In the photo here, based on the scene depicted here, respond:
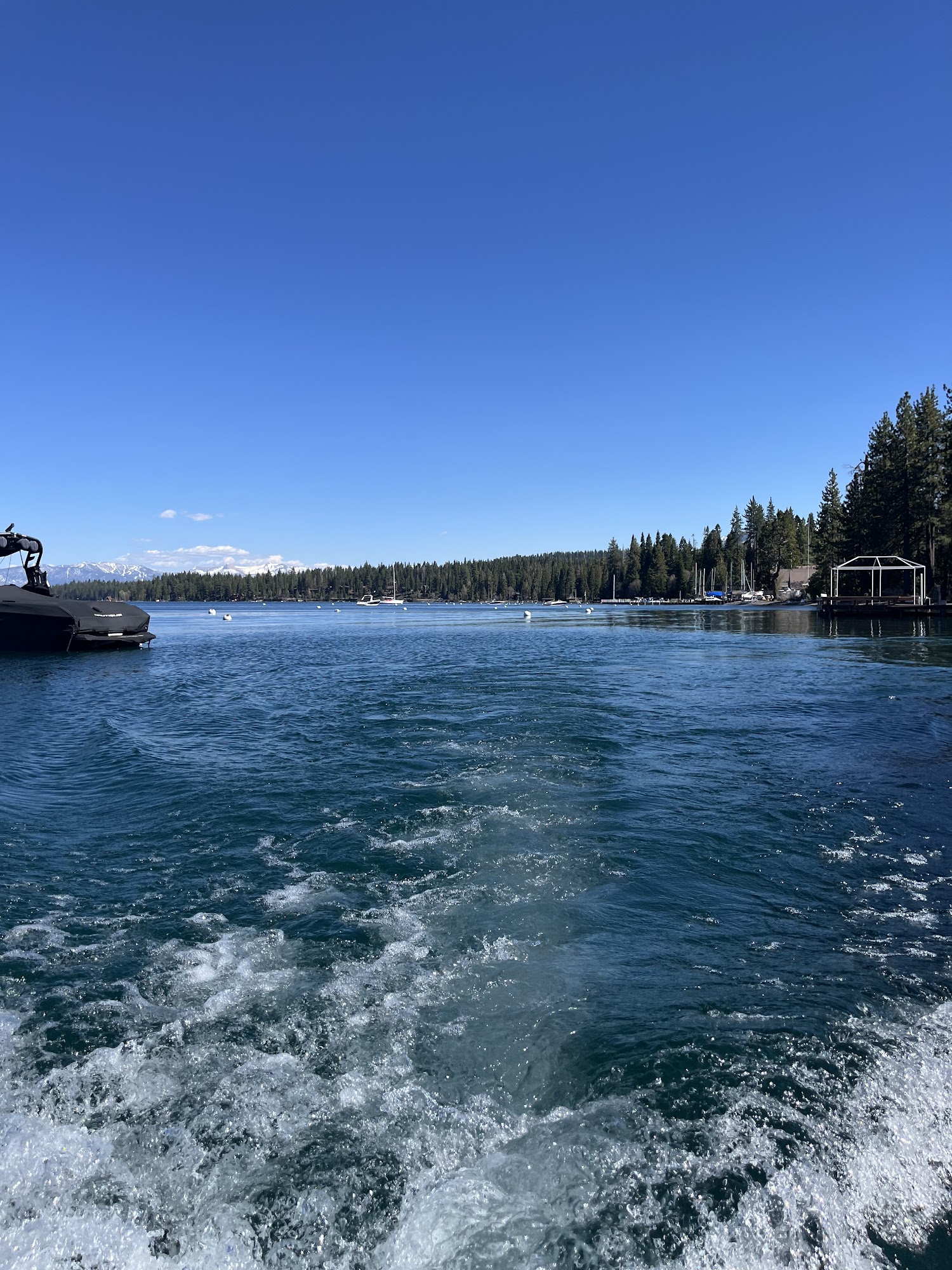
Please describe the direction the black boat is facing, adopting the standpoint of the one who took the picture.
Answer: facing away from the viewer and to the left of the viewer
